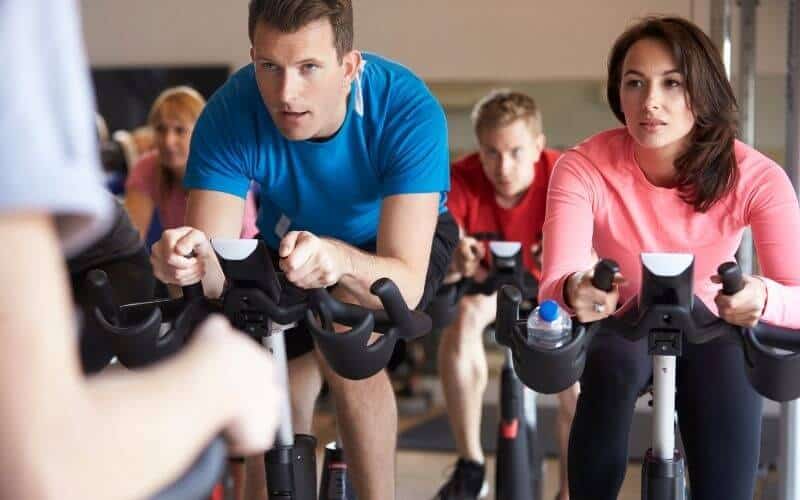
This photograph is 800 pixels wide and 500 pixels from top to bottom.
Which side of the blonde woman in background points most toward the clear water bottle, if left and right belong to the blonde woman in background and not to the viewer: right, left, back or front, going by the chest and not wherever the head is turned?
front

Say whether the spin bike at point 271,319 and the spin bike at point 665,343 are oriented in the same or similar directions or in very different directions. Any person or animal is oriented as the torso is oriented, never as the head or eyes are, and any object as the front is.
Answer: same or similar directions

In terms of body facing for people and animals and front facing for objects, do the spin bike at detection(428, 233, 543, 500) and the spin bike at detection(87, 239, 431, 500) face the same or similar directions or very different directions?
same or similar directions

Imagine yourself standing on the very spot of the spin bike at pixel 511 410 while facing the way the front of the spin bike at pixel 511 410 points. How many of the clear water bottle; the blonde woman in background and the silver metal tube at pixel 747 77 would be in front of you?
1

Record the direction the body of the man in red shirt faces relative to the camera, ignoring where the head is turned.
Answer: toward the camera

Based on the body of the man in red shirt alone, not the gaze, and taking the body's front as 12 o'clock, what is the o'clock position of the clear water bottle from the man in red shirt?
The clear water bottle is roughly at 12 o'clock from the man in red shirt.

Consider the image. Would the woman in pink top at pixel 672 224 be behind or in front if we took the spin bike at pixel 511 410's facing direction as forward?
in front

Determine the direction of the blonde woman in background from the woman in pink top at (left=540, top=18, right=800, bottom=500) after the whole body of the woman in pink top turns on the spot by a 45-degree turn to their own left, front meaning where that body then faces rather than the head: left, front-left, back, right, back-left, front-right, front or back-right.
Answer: back

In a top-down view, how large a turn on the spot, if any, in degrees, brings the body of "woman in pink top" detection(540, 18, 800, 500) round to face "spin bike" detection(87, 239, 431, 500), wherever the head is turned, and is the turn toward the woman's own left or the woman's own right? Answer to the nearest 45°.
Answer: approximately 45° to the woman's own right

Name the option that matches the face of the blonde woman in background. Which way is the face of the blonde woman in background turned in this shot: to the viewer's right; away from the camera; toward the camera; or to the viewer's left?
toward the camera

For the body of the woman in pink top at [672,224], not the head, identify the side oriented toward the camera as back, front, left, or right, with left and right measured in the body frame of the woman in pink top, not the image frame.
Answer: front

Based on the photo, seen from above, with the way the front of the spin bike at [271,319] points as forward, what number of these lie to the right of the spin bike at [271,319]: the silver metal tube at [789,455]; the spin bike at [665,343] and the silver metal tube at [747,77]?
0

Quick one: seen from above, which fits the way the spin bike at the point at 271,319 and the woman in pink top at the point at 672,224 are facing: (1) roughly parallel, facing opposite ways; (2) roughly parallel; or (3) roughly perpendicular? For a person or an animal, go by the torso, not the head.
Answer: roughly parallel

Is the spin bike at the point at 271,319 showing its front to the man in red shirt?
no

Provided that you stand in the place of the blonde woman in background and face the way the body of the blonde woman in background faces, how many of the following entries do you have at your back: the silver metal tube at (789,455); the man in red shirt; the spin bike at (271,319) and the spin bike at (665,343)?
0

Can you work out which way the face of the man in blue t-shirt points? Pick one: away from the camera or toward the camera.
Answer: toward the camera
